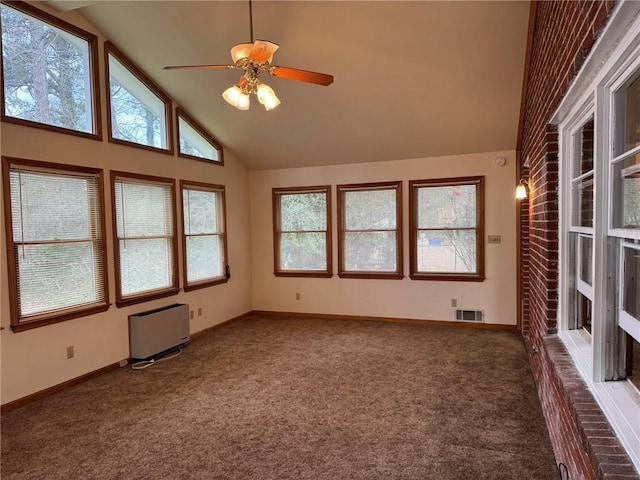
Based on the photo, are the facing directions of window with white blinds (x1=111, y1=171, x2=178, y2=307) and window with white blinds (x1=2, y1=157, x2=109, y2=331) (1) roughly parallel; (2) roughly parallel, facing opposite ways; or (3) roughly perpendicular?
roughly parallel

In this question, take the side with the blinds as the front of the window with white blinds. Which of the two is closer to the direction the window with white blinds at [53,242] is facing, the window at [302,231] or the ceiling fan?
the ceiling fan

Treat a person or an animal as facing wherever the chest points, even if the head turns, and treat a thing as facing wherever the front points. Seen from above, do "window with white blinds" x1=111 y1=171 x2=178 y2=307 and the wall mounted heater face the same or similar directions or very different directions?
same or similar directions

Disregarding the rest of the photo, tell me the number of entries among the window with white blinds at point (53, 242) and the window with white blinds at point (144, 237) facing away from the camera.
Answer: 0

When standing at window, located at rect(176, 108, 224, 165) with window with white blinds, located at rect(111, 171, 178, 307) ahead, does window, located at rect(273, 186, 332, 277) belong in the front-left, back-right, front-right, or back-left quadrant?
back-left

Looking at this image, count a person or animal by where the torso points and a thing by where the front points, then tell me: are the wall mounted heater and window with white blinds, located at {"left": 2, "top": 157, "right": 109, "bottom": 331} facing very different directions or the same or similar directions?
same or similar directions

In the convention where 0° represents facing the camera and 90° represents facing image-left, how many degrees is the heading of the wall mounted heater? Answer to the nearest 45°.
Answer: approximately 315°

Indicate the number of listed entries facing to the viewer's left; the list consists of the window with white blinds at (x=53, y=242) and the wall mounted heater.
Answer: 0

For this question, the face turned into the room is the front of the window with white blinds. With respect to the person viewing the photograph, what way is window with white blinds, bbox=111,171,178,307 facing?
facing the viewer and to the right of the viewer

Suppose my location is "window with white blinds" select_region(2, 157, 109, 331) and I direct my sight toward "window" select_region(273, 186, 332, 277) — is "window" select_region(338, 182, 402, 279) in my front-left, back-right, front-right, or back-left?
front-right

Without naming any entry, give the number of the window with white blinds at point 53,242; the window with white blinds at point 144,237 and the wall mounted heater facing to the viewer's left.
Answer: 0

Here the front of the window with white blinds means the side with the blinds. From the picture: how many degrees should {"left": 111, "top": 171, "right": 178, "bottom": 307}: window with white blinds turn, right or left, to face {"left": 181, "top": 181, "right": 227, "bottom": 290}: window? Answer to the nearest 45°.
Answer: approximately 90° to its left

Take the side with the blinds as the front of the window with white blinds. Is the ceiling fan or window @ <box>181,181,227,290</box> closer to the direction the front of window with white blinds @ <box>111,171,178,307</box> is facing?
the ceiling fan

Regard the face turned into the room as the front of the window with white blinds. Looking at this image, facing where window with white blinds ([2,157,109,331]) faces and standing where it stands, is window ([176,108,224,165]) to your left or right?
on your left

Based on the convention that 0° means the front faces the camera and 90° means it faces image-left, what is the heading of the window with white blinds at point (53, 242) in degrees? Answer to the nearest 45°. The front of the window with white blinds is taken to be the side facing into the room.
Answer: approximately 315°
